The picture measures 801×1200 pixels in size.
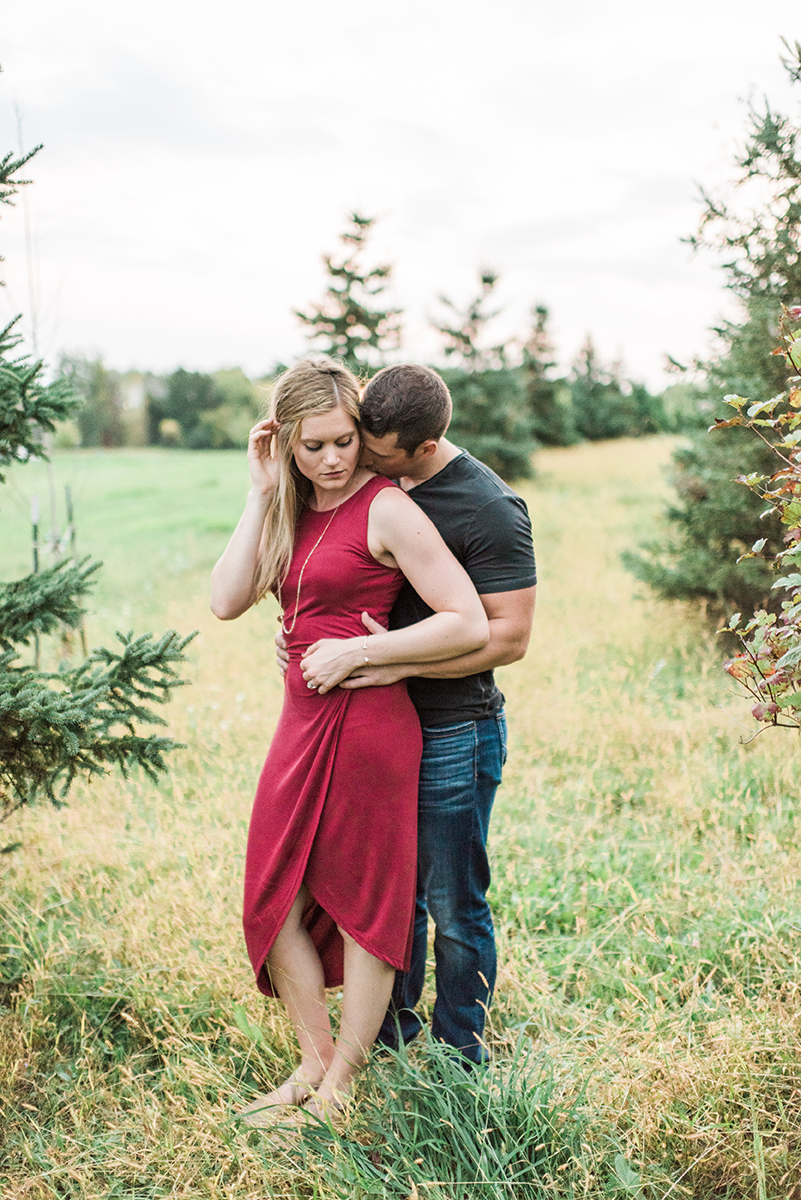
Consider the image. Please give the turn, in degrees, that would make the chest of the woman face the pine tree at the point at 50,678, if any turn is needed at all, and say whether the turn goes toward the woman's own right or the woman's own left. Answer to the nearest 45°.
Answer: approximately 90° to the woman's own right

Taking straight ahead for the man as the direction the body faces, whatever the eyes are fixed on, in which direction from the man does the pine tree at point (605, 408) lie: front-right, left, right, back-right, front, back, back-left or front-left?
back-right

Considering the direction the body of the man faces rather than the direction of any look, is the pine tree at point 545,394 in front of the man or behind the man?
behind

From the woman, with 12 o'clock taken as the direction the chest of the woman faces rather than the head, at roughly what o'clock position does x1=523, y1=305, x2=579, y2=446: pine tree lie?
The pine tree is roughly at 5 o'clock from the woman.

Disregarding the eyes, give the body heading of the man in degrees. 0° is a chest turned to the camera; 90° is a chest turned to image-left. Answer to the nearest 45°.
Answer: approximately 45°

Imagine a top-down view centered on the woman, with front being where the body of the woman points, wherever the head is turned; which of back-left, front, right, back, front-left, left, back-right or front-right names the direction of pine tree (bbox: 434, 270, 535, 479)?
back-right

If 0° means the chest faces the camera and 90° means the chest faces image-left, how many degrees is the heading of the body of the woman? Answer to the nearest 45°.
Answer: approximately 45°

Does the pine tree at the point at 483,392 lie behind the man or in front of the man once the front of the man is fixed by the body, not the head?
behind
